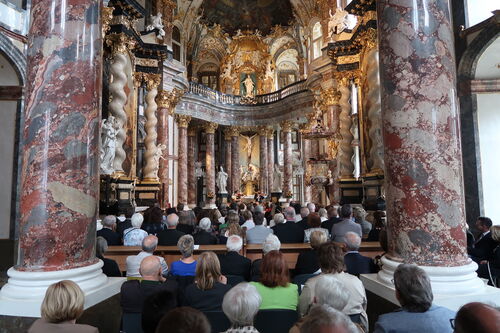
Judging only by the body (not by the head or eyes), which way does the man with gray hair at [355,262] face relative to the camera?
away from the camera

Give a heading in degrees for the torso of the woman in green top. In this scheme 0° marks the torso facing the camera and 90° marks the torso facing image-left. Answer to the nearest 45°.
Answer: approximately 180°

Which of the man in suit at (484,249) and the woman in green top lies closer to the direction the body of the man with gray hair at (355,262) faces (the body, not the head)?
the man in suit

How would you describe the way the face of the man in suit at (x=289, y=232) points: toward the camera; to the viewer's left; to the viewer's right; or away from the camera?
away from the camera

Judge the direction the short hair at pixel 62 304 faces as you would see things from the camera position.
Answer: facing away from the viewer

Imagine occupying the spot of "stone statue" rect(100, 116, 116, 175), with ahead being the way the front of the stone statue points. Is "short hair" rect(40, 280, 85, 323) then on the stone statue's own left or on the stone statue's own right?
on the stone statue's own right

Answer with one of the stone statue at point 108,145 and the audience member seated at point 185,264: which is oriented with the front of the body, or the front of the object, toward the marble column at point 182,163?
the audience member seated

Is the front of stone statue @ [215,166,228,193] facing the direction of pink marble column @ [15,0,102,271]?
yes

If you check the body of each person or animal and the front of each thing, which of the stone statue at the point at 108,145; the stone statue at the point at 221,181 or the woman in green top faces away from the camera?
the woman in green top

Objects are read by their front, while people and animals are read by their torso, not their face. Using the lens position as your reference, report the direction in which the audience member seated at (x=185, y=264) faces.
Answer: facing away from the viewer

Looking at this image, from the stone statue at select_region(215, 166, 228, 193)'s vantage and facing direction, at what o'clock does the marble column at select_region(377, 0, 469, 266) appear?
The marble column is roughly at 12 o'clock from the stone statue.

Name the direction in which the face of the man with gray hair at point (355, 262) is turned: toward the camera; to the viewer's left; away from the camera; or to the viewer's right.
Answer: away from the camera

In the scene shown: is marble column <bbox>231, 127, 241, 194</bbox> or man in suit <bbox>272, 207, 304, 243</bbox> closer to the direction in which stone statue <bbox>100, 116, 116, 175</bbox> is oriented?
the man in suit

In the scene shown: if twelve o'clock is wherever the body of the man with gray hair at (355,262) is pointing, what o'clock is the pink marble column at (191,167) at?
The pink marble column is roughly at 11 o'clock from the man with gray hair.

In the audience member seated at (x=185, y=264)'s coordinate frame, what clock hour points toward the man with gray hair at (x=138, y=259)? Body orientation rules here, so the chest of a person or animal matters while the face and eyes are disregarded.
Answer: The man with gray hair is roughly at 10 o'clock from the audience member seated.
